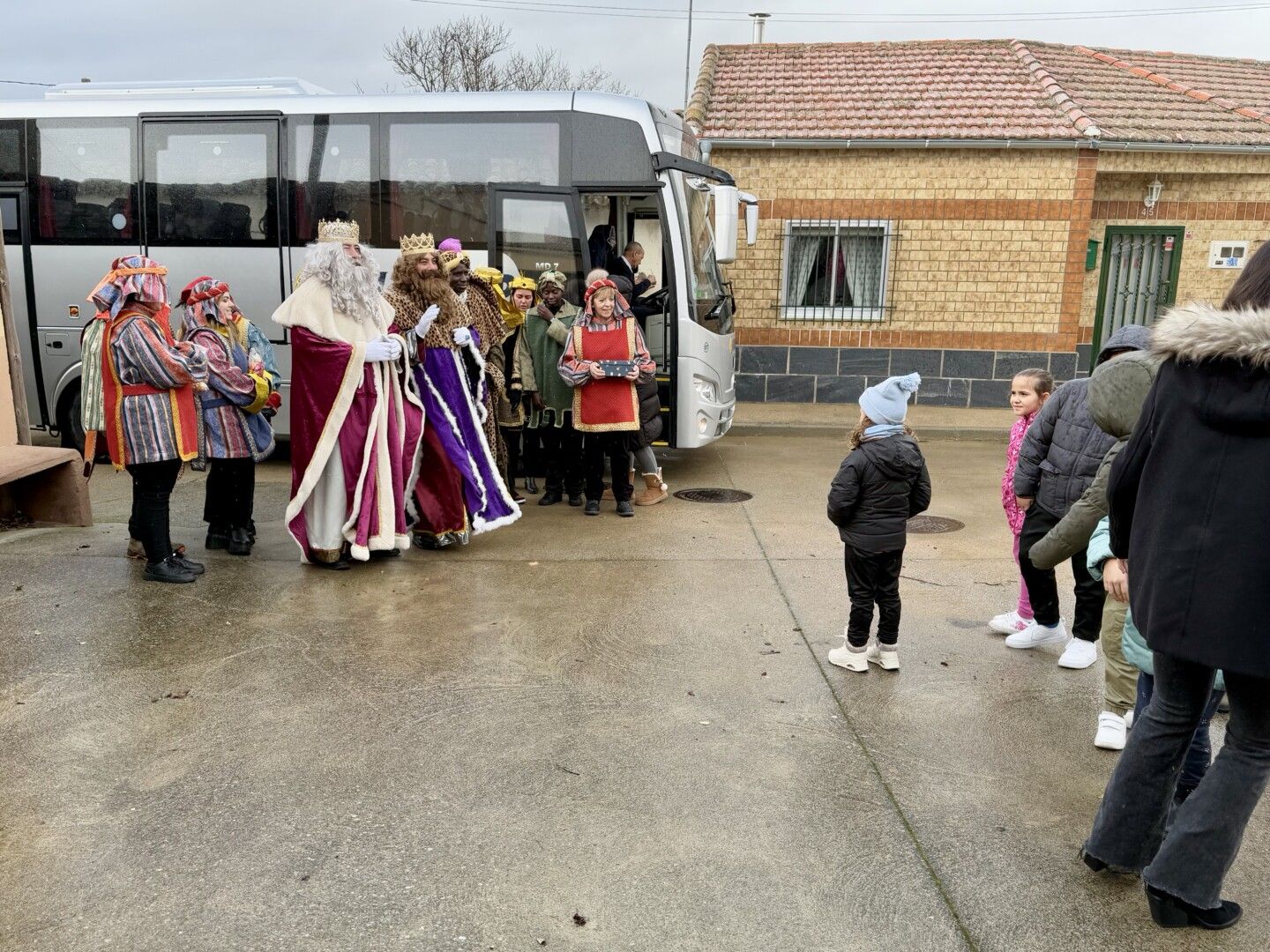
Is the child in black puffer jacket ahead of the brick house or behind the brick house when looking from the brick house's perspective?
ahead

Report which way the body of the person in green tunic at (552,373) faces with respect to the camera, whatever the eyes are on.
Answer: toward the camera

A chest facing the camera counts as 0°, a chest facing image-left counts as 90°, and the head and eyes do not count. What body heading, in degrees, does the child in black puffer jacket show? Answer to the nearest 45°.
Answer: approximately 135°

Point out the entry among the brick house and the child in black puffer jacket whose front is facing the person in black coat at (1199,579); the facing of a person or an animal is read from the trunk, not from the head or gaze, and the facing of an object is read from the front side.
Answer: the brick house

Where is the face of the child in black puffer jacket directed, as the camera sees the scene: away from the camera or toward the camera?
away from the camera

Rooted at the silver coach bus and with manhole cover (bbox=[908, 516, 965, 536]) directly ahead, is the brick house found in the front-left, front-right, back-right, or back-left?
front-left

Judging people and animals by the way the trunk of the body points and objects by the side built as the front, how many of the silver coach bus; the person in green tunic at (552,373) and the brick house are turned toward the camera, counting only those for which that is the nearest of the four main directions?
2

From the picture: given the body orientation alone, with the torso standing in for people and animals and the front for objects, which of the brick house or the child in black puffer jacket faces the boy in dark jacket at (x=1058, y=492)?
the brick house

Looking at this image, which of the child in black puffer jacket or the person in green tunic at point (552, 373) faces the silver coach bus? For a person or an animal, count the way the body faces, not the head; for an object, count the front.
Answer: the child in black puffer jacket

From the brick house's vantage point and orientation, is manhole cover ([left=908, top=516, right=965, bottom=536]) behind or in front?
in front

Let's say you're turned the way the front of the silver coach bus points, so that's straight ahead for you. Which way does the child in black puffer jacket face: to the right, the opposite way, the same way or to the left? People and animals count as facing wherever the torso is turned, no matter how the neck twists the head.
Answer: to the left

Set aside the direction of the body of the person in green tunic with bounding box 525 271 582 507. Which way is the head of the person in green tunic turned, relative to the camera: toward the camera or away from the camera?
toward the camera

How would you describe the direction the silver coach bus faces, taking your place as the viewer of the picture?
facing to the right of the viewer

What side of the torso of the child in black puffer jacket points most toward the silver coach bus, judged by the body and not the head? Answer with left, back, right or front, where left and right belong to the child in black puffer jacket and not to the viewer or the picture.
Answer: front
